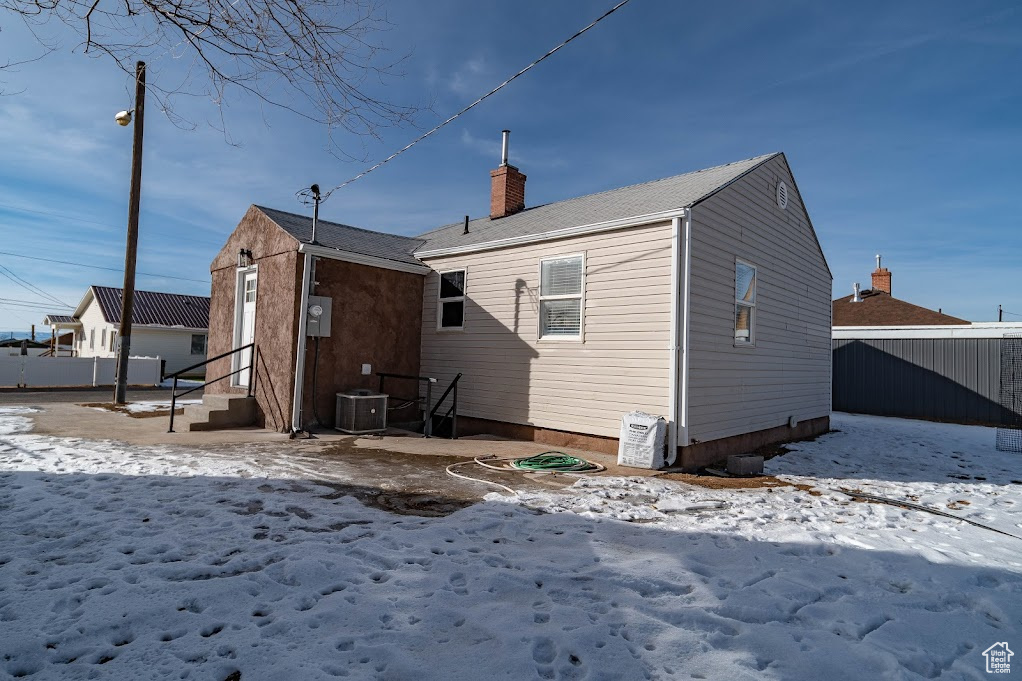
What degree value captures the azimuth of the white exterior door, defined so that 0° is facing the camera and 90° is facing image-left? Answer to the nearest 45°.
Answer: approximately 45°

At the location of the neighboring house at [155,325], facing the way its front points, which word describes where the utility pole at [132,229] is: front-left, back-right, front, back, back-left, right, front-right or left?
front-left

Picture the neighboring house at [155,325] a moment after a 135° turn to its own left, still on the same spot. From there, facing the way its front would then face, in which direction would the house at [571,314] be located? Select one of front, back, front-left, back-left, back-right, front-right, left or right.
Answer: right

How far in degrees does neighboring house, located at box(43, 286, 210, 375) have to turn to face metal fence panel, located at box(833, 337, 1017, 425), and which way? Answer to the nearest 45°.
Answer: approximately 90° to its left

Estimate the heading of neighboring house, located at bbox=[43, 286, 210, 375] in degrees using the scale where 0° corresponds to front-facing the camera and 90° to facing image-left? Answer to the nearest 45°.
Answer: approximately 45°
